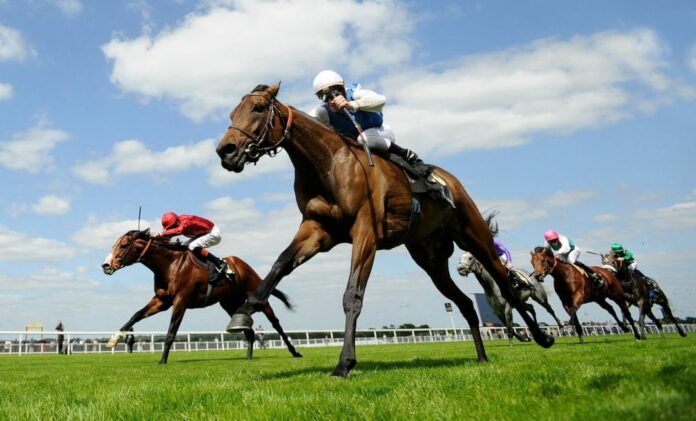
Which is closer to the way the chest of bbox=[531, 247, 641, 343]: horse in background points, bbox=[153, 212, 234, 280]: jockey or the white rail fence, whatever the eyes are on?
the jockey

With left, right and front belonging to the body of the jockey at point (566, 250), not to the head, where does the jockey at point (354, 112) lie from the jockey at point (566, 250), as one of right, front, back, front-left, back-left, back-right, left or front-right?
front-left

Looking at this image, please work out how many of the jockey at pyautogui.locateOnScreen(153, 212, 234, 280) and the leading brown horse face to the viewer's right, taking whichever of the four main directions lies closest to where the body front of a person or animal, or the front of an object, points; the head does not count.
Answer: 0

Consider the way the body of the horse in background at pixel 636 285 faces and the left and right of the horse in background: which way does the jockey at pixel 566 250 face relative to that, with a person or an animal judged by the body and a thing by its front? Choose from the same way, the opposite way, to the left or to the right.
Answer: the same way

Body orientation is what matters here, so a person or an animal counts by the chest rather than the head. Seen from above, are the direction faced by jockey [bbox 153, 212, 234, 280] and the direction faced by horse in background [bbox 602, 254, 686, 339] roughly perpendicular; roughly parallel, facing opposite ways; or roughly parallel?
roughly parallel

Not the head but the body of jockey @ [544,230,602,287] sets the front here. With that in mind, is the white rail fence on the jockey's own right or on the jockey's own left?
on the jockey's own right

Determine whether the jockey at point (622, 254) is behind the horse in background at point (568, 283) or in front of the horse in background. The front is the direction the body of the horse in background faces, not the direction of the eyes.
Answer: behind

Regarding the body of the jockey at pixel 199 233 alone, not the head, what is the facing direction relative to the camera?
to the viewer's left

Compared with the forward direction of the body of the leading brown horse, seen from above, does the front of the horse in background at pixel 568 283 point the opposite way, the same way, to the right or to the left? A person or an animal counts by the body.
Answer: the same way

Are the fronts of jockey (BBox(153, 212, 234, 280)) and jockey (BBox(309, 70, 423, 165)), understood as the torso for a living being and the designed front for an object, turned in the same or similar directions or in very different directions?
same or similar directions

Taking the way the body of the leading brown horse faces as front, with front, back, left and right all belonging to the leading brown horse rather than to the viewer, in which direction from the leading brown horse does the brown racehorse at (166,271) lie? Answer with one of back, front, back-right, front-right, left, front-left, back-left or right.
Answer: right

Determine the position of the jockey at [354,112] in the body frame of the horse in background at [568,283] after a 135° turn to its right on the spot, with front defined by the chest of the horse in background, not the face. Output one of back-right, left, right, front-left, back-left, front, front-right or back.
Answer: back

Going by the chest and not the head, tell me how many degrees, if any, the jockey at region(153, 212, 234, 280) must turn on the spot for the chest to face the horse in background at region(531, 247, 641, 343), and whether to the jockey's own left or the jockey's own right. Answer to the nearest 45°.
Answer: approximately 180°

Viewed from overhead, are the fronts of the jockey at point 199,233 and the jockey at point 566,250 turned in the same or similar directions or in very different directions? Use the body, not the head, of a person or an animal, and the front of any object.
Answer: same or similar directions

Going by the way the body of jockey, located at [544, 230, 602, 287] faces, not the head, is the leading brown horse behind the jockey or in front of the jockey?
in front

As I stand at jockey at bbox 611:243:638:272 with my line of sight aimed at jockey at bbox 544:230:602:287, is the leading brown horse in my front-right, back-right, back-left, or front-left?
front-left

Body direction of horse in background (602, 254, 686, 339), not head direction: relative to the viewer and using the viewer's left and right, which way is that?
facing the viewer and to the left of the viewer

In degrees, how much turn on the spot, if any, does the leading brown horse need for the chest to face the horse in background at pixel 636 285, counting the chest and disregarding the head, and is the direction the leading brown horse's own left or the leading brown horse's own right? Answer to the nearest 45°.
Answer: approximately 180°
